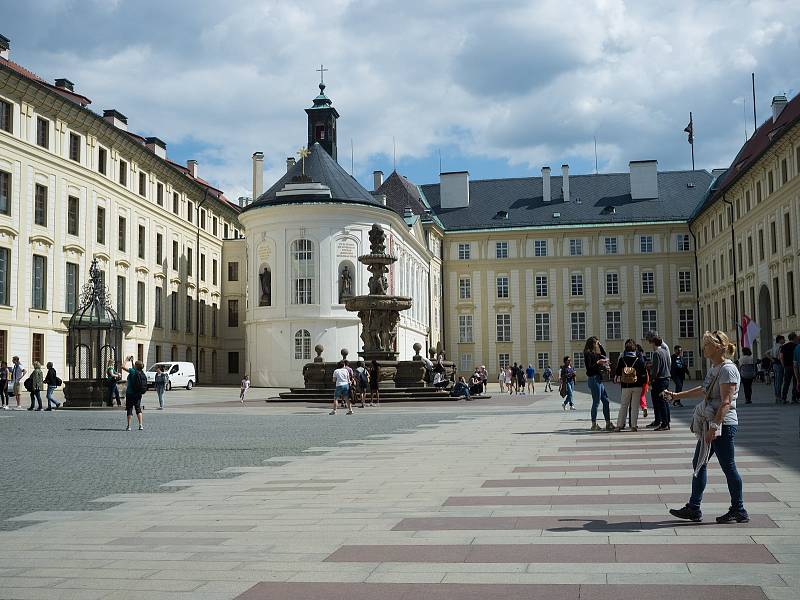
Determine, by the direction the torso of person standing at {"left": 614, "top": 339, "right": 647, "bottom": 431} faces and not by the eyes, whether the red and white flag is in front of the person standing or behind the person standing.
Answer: in front

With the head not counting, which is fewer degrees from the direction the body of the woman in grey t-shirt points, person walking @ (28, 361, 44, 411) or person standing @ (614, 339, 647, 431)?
the person walking

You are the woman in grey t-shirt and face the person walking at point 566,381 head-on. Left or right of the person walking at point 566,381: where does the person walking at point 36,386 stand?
left

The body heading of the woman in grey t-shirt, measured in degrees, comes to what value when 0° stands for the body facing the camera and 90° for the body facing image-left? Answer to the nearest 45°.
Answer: approximately 90°

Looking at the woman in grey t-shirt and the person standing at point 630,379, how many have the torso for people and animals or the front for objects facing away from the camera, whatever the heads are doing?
1

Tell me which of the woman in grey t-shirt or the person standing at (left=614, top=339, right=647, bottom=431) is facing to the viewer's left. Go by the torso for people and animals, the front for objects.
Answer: the woman in grey t-shirt

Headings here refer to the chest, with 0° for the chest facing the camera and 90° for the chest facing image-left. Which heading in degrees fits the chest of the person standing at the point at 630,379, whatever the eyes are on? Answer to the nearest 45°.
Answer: approximately 180°

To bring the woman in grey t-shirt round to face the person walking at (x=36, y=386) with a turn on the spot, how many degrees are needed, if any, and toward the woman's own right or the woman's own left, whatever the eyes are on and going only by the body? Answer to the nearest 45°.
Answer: approximately 45° to the woman's own right

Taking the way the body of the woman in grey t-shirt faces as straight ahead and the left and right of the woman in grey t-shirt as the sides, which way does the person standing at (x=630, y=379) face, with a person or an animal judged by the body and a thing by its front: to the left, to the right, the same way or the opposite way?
to the right

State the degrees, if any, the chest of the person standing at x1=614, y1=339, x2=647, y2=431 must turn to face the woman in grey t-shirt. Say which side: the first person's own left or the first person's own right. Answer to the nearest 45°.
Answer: approximately 180°

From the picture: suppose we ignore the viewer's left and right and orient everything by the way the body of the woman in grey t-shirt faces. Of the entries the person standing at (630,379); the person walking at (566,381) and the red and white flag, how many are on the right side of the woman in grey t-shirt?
3

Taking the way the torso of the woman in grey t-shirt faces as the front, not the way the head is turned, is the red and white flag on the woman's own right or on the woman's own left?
on the woman's own right

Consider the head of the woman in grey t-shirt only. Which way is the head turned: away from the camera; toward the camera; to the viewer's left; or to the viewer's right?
to the viewer's left

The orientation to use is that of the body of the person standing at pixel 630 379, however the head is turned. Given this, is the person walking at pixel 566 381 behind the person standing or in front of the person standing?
in front

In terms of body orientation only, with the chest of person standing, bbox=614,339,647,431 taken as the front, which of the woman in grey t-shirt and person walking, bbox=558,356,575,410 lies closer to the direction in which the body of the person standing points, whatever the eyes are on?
the person walking

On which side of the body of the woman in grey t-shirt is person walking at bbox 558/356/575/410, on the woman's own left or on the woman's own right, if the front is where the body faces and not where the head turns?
on the woman's own right
